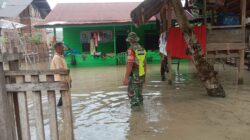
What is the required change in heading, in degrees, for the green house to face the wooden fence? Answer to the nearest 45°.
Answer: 0° — it already faces it

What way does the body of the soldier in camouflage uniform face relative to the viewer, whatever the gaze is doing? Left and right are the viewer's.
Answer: facing away from the viewer and to the left of the viewer

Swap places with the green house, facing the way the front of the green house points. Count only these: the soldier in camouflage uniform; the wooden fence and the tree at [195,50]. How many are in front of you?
3

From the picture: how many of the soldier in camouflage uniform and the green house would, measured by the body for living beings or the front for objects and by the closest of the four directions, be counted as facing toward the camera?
1

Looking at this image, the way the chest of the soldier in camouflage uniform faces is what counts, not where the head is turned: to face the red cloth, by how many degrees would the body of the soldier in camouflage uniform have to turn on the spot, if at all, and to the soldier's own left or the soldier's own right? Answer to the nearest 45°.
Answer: approximately 90° to the soldier's own right

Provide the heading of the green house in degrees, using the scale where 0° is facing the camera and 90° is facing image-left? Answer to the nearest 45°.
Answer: approximately 0°
